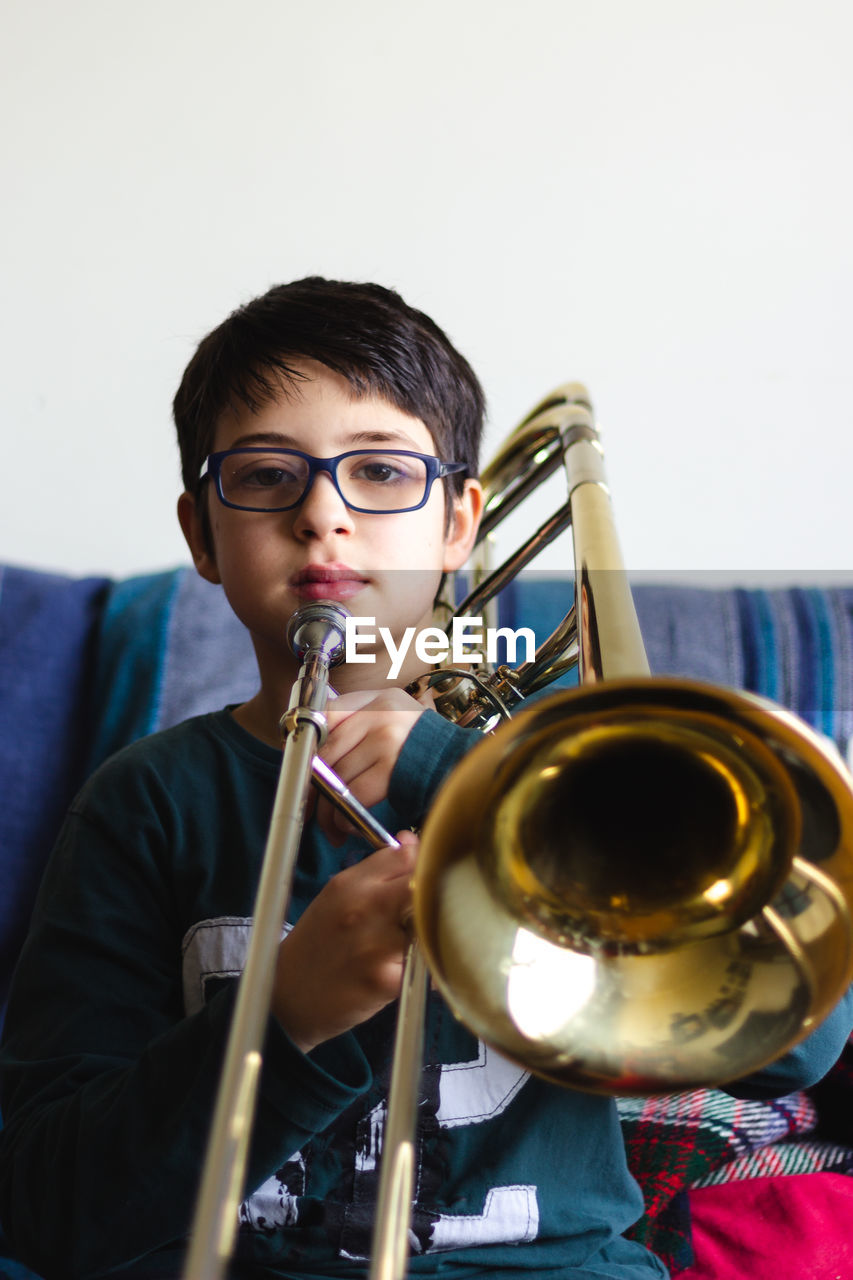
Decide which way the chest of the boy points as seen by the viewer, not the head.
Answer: toward the camera

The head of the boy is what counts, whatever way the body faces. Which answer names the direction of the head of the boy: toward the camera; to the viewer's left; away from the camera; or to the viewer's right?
toward the camera
